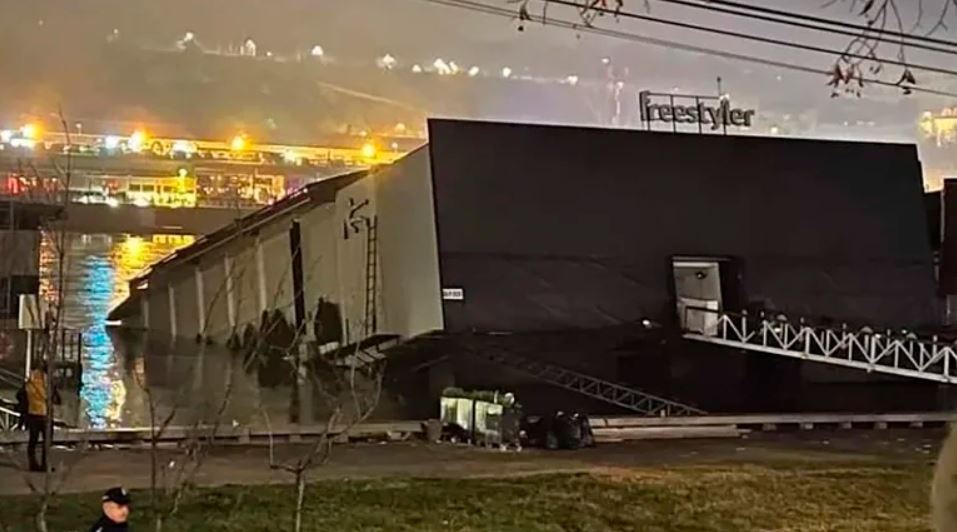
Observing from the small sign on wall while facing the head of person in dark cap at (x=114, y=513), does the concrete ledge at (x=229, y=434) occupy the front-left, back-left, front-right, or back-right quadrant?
front-right

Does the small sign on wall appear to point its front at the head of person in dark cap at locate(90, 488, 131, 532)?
yes

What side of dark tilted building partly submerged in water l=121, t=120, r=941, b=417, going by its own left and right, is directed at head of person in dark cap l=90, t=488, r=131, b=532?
front

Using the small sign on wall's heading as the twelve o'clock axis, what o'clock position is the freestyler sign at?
The freestyler sign is roughly at 8 o'clock from the small sign on wall.

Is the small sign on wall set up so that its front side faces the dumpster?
yes

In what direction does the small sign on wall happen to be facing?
toward the camera

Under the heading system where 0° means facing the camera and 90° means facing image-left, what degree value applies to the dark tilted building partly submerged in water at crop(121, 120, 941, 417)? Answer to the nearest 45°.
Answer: approximately 0°

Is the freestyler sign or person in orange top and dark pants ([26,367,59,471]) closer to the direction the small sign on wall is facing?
the person in orange top and dark pants

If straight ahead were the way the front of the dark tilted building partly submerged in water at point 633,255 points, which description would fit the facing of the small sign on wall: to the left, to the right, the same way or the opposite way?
the same way

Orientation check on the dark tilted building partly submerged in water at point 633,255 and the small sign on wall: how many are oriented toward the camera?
2
